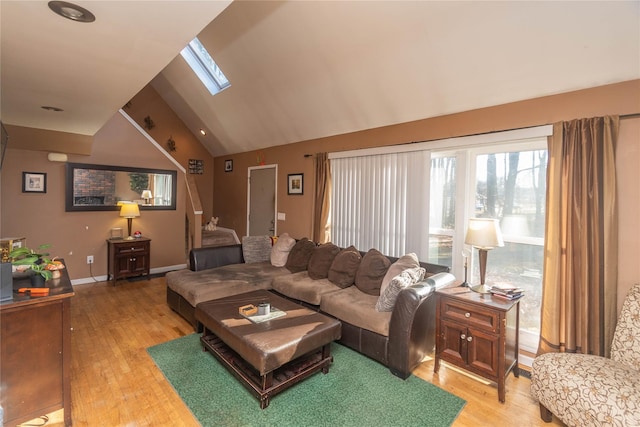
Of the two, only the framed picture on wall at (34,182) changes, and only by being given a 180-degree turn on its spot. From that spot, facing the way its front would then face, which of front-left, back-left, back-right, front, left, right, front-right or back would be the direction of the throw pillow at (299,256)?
back-right

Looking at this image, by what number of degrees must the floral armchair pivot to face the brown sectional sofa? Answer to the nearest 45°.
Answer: approximately 45° to its right

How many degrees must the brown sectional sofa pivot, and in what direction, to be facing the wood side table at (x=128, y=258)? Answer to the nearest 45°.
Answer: approximately 90° to its right

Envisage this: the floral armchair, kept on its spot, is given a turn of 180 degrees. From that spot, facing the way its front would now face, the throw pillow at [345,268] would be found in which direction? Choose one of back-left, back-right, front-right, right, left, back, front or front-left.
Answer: back-left

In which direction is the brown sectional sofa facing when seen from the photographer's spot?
facing the viewer and to the left of the viewer

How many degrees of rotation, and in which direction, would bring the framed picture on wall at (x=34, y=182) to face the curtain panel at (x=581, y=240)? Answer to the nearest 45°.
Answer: approximately 45° to its left

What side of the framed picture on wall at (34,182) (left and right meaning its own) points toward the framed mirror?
left

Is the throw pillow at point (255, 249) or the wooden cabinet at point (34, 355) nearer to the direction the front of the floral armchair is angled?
the wooden cabinet

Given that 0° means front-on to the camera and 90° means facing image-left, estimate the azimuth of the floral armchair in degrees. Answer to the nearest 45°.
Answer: approximately 45°

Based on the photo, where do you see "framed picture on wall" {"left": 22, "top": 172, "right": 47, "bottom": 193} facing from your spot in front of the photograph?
facing the viewer

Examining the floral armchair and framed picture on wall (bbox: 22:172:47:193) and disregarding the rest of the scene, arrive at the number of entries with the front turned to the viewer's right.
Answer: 0

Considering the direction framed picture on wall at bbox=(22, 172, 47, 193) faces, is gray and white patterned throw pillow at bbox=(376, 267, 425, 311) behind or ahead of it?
ahead

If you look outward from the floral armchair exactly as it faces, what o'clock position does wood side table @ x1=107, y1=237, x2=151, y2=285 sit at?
The wood side table is roughly at 1 o'clock from the floral armchair.
